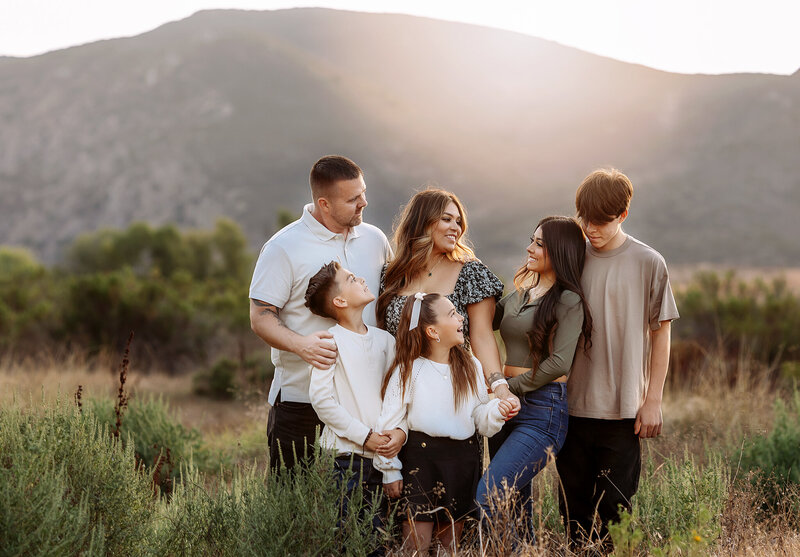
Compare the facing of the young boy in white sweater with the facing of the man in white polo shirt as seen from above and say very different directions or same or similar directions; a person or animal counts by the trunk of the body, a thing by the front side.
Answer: same or similar directions

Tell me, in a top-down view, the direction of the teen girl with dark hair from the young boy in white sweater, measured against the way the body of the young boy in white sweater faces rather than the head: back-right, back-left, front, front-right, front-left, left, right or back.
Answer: front-left

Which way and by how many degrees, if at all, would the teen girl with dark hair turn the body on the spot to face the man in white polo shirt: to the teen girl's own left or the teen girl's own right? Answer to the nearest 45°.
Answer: approximately 45° to the teen girl's own right

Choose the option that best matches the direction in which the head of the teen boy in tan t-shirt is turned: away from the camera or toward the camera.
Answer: toward the camera

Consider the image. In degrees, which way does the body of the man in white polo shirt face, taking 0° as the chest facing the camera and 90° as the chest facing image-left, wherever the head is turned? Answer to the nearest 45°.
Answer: approximately 315°

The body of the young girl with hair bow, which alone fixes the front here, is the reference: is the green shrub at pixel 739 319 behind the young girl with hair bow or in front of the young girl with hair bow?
behind

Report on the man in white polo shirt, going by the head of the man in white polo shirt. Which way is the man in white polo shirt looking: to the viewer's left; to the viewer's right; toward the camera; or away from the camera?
to the viewer's right

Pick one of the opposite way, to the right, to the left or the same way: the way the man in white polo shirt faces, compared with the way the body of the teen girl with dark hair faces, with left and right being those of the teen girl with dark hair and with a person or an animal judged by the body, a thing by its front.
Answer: to the left

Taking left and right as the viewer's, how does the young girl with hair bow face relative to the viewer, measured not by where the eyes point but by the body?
facing the viewer

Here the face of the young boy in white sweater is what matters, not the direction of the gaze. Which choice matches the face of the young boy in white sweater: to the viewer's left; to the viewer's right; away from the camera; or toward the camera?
to the viewer's right

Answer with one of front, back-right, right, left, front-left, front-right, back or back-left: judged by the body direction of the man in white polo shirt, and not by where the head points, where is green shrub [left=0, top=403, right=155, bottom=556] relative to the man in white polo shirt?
right

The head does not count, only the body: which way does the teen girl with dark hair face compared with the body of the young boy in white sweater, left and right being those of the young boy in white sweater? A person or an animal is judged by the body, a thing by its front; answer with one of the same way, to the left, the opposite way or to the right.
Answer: to the right

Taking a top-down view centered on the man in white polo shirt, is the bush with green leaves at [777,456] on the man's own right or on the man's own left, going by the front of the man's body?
on the man's own left
